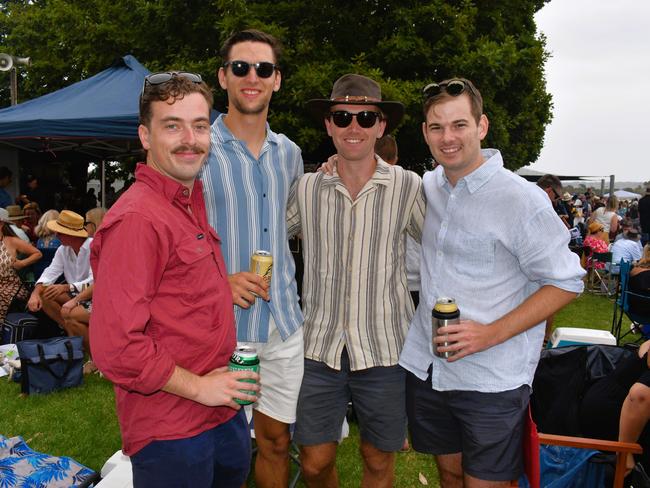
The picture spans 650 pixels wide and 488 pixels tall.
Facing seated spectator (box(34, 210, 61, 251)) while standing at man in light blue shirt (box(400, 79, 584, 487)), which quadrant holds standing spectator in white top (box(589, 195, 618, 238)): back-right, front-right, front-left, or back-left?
front-right

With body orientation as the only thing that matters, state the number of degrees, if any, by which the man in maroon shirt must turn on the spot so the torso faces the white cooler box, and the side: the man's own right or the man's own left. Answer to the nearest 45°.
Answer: approximately 90° to the man's own left

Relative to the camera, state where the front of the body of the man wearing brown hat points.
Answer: toward the camera

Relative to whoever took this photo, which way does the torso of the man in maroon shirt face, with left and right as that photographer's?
facing the viewer and to the right of the viewer

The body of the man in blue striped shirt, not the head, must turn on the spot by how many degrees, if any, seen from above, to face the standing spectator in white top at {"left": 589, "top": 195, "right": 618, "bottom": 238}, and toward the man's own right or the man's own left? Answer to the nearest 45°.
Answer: approximately 135° to the man's own left

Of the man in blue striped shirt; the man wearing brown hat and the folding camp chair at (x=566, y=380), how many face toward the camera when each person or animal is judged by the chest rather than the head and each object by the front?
2

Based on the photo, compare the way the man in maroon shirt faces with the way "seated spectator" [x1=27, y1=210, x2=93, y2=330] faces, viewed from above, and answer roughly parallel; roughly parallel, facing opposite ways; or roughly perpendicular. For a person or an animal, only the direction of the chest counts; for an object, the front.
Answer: roughly perpendicular

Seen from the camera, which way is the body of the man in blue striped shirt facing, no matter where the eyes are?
toward the camera

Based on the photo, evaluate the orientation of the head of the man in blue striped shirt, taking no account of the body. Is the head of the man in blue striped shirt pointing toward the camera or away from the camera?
toward the camera

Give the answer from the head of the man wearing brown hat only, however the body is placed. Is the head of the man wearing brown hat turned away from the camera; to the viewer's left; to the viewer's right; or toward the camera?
toward the camera
